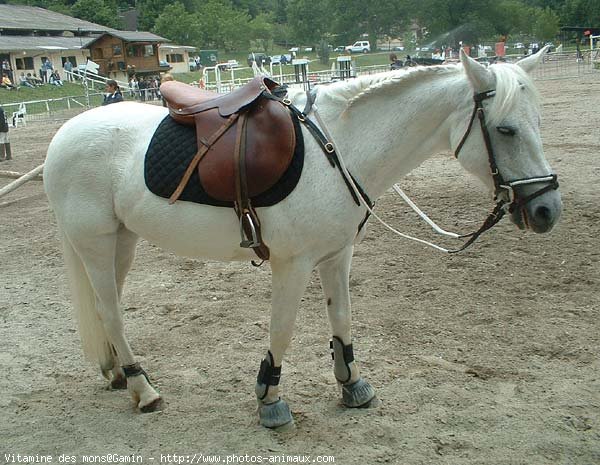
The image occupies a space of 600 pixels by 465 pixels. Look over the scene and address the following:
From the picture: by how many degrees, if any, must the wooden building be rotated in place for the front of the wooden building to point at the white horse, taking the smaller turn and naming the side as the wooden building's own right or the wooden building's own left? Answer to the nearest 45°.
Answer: approximately 45° to the wooden building's own right

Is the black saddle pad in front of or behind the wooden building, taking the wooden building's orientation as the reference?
in front

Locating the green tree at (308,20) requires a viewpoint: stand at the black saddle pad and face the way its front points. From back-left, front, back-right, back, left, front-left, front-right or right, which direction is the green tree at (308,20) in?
left

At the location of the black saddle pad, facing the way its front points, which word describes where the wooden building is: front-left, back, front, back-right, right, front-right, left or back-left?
left

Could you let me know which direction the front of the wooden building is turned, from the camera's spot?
facing the viewer and to the right of the viewer

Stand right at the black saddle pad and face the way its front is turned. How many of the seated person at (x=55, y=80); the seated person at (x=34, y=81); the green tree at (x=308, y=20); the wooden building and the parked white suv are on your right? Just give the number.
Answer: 0

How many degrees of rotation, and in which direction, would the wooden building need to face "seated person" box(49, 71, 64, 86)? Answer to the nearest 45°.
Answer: approximately 90° to its right

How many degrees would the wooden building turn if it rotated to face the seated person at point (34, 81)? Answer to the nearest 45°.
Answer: approximately 90° to its right

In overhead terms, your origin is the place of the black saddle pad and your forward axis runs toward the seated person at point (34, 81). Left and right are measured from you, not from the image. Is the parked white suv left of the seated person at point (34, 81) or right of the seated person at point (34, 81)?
right

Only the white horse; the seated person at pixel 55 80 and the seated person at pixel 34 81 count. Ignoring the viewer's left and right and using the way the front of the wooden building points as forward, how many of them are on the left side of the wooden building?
0

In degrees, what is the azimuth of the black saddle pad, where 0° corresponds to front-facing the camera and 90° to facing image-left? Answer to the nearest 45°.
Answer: approximately 270°

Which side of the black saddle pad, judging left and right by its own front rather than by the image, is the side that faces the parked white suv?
left

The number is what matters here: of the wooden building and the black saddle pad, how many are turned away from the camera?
0

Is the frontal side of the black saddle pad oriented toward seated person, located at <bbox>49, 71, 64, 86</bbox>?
no
